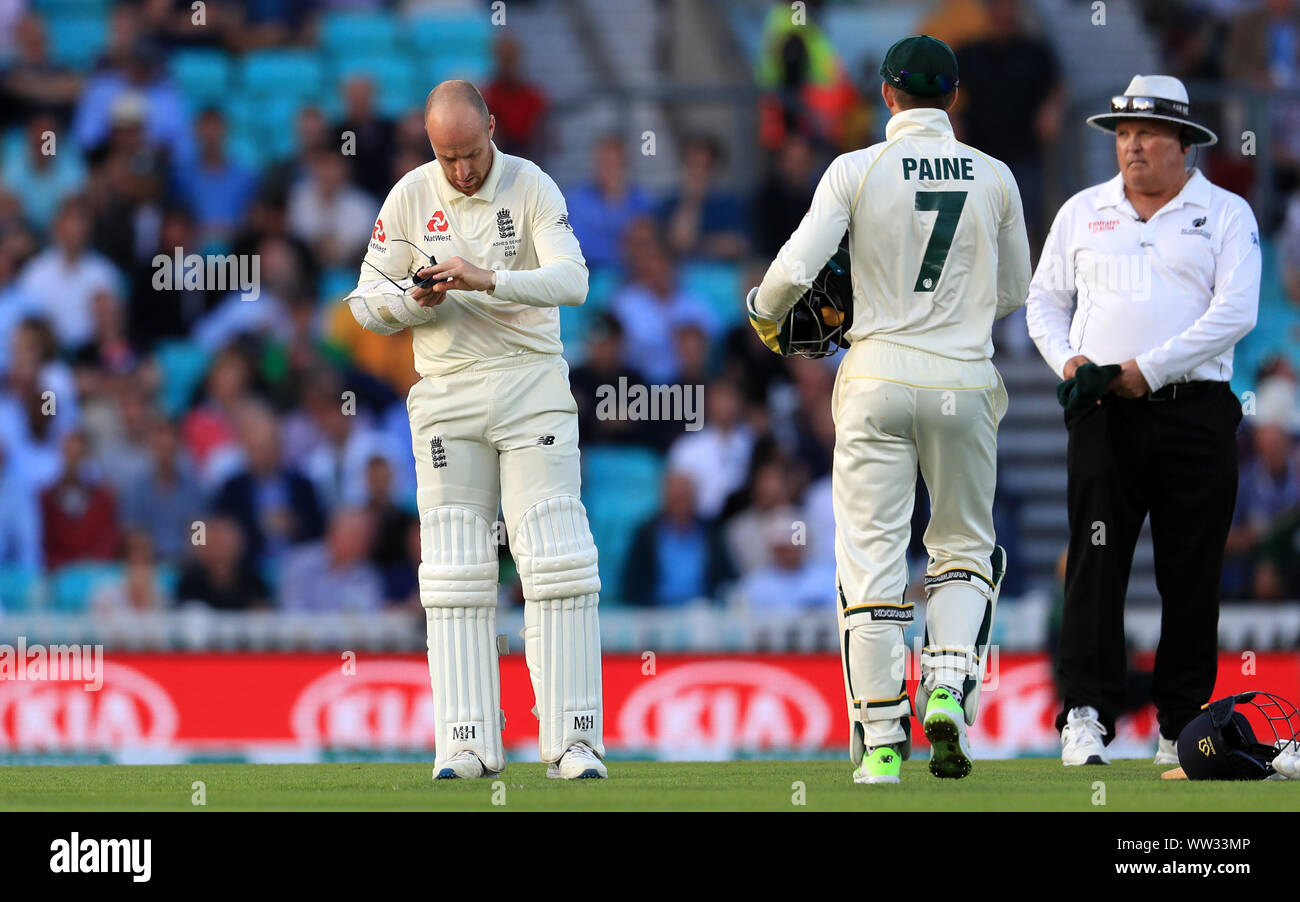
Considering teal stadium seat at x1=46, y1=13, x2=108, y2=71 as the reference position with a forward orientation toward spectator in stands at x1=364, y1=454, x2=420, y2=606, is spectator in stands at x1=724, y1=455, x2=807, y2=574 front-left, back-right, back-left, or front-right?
front-left

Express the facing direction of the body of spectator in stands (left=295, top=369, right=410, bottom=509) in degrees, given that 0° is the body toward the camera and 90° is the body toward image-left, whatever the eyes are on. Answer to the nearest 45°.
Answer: approximately 0°

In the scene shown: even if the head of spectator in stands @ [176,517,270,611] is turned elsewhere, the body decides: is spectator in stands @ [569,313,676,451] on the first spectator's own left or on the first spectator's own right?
on the first spectator's own left

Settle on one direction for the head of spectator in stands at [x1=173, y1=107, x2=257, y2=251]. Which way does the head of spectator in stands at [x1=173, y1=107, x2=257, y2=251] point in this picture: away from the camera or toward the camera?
toward the camera

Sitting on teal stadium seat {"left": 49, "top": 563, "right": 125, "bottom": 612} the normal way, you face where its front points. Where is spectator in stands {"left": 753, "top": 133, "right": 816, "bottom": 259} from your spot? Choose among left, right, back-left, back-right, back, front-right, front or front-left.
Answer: left

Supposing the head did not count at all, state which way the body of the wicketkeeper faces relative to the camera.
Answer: away from the camera

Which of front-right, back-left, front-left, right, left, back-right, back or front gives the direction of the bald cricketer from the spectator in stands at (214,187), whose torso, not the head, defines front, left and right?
front

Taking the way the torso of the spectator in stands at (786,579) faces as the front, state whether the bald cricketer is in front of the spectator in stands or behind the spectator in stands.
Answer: in front

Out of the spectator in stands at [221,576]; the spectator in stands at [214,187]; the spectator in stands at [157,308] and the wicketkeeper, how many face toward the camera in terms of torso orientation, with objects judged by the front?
3

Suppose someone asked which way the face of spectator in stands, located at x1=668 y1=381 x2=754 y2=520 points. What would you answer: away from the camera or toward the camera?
toward the camera

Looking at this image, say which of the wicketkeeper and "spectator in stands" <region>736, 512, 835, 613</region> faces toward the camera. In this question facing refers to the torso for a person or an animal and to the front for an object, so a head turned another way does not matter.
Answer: the spectator in stands

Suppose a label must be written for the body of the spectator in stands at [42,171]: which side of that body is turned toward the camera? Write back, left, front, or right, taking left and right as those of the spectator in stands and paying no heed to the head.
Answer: front

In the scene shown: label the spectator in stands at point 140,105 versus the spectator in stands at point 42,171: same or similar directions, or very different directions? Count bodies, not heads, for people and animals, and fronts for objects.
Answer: same or similar directions

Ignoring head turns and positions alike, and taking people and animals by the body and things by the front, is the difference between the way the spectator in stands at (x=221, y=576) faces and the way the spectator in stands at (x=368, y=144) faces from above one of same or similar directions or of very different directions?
same or similar directions

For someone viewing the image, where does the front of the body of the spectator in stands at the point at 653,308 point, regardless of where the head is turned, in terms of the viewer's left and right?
facing the viewer
